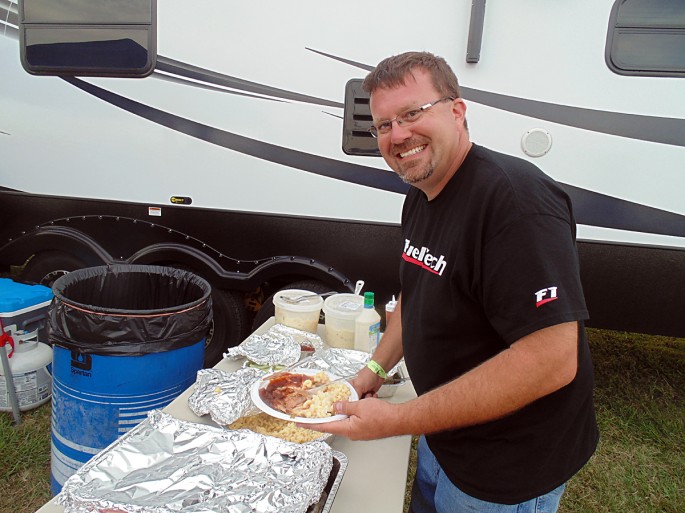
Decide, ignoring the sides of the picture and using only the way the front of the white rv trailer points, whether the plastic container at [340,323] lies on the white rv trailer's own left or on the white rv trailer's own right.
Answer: on the white rv trailer's own right

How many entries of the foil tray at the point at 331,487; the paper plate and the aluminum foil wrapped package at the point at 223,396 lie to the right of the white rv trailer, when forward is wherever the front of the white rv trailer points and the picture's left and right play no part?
3

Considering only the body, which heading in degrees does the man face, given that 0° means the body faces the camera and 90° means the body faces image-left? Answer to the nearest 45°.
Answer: approximately 45°

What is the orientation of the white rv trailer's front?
to the viewer's right

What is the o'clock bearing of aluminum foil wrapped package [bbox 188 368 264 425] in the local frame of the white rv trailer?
The aluminum foil wrapped package is roughly at 3 o'clock from the white rv trailer.

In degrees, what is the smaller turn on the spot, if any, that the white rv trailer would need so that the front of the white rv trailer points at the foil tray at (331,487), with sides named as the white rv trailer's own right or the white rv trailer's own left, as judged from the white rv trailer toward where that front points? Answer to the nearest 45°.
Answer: approximately 90° to the white rv trailer's own right

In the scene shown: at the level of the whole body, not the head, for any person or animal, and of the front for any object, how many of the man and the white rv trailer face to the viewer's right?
1

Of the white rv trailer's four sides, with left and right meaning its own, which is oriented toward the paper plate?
right

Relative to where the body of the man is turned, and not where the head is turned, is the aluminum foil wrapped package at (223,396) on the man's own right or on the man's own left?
on the man's own right

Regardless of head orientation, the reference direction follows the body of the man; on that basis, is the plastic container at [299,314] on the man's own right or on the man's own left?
on the man's own right
